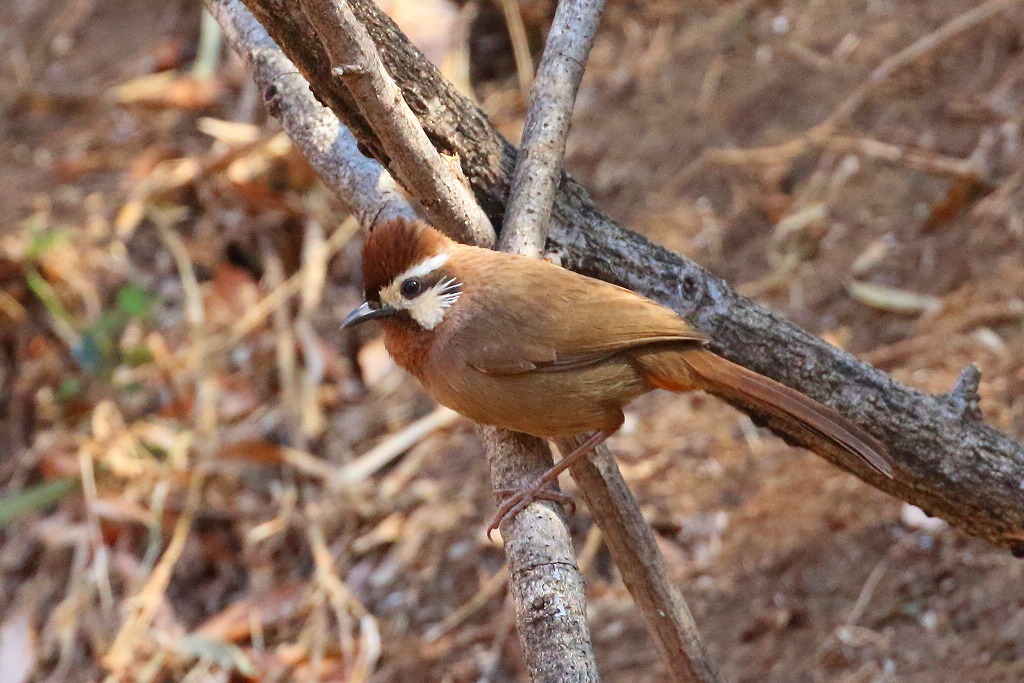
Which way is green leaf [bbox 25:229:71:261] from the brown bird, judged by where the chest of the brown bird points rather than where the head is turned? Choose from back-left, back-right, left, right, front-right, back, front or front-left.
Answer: front-right

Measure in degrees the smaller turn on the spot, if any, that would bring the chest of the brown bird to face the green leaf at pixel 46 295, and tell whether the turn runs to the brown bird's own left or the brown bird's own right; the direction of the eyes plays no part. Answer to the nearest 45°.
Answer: approximately 45° to the brown bird's own right

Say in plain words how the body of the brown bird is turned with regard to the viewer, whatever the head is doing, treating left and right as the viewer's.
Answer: facing to the left of the viewer

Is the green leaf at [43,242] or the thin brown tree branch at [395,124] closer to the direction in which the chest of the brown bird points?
the green leaf

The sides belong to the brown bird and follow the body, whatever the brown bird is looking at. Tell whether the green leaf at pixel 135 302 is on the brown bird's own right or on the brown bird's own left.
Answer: on the brown bird's own right
